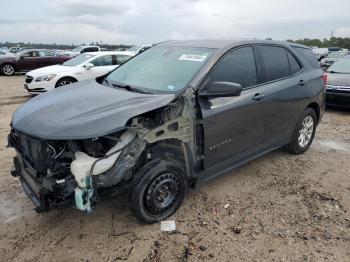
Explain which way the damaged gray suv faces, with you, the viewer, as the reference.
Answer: facing the viewer and to the left of the viewer

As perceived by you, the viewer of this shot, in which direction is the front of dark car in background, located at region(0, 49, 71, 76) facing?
facing to the left of the viewer

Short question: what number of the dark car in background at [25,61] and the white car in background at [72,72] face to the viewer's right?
0

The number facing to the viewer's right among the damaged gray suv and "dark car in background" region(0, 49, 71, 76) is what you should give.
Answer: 0

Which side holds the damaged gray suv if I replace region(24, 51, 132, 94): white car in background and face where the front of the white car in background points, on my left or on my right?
on my left

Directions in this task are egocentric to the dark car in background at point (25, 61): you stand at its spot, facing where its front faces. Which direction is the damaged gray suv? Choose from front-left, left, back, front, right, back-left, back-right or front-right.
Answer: left

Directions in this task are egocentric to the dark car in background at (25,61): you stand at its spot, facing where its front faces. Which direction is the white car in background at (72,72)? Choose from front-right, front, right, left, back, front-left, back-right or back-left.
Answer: left

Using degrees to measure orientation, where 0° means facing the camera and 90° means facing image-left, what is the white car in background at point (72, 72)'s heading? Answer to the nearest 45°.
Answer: approximately 45°

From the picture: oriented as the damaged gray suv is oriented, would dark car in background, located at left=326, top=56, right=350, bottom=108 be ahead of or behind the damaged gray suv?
behind

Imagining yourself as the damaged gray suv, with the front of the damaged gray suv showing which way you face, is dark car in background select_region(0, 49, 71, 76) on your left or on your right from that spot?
on your right
